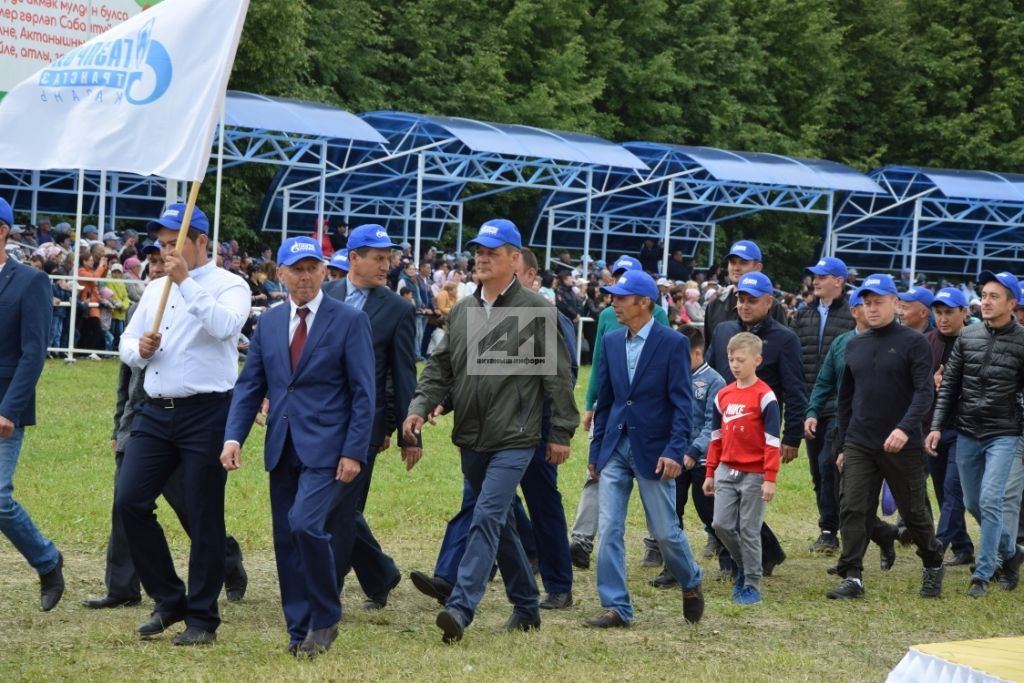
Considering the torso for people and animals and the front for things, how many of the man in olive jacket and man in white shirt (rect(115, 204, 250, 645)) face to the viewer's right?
0

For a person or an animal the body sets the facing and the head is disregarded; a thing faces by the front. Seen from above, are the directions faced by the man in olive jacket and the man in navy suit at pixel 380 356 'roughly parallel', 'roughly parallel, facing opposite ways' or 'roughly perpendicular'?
roughly parallel

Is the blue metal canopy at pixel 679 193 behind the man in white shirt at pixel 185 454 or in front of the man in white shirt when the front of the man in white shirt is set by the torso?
behind

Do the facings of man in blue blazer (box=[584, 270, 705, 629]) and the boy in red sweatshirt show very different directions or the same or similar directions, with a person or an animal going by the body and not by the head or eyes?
same or similar directions

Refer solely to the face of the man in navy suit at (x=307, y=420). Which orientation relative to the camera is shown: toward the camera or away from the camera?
toward the camera

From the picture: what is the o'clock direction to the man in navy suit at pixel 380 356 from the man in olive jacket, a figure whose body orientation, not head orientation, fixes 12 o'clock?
The man in navy suit is roughly at 3 o'clock from the man in olive jacket.

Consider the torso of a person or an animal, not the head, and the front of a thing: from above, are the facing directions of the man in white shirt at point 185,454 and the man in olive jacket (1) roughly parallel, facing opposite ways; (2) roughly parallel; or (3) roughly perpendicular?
roughly parallel

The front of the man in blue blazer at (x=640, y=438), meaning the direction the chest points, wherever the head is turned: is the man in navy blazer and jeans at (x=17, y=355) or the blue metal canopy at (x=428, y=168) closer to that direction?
the man in navy blazer and jeans

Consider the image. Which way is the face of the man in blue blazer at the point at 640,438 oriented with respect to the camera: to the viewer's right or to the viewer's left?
to the viewer's left

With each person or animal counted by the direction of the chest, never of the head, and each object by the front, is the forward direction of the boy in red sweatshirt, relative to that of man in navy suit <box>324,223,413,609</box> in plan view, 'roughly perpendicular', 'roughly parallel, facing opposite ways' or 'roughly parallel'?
roughly parallel

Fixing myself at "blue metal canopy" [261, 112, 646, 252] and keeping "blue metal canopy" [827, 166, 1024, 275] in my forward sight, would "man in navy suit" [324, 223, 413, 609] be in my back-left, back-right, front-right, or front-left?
back-right

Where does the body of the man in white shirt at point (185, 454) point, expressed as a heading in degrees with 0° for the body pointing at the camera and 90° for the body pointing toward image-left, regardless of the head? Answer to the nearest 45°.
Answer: approximately 45°

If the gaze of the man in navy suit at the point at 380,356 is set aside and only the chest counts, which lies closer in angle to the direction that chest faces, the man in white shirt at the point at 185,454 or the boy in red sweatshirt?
the man in white shirt
